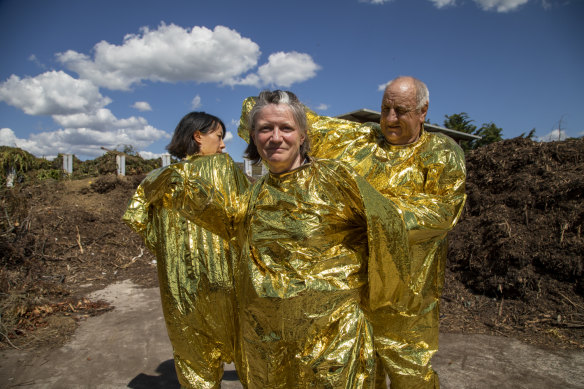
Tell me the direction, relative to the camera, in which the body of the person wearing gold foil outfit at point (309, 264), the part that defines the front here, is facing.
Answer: toward the camera

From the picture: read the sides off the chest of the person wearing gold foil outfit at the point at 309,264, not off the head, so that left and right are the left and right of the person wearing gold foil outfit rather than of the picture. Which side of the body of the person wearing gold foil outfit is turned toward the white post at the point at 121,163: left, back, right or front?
back

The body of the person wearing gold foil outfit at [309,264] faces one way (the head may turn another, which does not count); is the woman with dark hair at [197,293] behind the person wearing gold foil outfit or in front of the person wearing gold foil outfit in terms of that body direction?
behind

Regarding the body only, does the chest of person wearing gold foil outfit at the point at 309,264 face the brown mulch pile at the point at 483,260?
no

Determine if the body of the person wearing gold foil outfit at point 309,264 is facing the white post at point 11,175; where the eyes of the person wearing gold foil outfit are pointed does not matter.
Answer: no

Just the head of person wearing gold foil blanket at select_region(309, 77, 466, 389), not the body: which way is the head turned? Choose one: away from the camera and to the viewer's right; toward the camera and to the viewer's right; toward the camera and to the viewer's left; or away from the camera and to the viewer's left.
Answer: toward the camera and to the viewer's left

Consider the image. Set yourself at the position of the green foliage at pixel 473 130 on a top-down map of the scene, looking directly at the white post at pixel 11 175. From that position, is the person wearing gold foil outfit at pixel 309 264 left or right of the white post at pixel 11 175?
left

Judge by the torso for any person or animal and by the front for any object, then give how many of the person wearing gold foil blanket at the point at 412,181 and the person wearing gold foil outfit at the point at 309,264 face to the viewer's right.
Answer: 0

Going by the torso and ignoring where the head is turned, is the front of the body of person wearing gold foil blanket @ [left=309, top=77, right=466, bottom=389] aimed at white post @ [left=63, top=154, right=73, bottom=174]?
no

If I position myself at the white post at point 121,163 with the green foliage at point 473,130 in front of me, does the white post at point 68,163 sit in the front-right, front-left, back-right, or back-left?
back-left

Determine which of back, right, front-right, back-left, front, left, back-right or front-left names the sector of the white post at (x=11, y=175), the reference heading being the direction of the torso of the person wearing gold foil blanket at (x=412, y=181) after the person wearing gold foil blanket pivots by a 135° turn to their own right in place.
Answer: front-left

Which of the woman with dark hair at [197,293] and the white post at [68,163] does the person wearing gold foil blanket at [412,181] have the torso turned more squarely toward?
the woman with dark hair

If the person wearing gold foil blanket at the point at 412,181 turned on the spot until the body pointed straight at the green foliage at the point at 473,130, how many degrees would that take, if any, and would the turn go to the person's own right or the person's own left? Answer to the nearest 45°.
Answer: approximately 135° to the person's own right

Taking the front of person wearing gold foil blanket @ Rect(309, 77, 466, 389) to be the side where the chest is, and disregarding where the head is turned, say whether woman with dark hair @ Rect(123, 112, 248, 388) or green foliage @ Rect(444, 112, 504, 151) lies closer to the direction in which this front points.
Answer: the woman with dark hair

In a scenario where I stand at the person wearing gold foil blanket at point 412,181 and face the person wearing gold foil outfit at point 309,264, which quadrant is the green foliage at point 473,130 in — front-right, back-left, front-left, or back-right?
back-right

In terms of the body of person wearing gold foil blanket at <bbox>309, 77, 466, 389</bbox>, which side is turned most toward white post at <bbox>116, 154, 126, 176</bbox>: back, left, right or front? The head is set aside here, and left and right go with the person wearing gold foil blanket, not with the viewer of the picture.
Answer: right

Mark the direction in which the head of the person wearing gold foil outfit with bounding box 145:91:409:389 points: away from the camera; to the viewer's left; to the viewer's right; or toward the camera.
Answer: toward the camera
